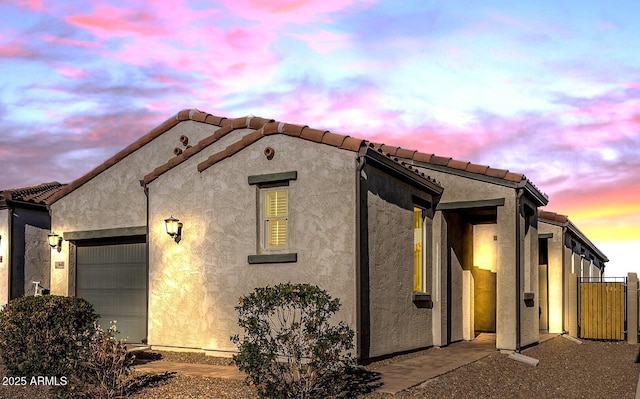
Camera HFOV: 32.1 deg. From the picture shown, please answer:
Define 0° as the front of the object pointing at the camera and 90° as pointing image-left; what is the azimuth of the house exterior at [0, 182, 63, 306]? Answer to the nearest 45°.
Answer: approximately 45°

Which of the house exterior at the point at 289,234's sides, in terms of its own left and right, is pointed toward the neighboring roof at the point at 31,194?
right

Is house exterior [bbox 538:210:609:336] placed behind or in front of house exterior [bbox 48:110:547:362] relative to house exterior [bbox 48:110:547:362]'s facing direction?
behind

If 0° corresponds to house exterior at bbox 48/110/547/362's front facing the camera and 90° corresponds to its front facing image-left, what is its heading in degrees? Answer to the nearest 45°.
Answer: approximately 45°

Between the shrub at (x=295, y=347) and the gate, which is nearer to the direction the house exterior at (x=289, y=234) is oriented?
the shrub

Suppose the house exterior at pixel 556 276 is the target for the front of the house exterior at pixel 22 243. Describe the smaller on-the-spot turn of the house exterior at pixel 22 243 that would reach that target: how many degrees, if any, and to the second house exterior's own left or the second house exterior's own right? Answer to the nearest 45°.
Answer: approximately 135° to the second house exterior's own left

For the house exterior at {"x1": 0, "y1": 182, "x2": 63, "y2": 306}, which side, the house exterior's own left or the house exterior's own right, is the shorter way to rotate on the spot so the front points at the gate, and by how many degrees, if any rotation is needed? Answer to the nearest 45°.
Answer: approximately 135° to the house exterior's own left

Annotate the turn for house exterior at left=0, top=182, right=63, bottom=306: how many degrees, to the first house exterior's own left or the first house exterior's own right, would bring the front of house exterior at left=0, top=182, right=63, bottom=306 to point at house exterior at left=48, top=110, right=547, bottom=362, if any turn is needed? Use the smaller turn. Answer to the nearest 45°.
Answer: approximately 90° to the first house exterior's own left
